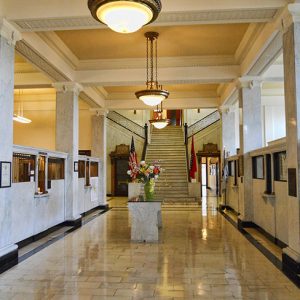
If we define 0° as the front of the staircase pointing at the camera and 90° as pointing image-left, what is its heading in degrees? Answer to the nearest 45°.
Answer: approximately 0°

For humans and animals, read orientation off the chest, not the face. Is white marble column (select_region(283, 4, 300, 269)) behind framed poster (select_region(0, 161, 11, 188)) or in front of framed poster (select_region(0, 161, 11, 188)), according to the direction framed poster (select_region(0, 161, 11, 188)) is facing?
in front

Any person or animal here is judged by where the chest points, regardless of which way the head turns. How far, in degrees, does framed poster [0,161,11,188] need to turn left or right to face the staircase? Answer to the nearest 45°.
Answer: approximately 90° to its left

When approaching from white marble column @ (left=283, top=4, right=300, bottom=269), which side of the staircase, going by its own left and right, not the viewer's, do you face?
front

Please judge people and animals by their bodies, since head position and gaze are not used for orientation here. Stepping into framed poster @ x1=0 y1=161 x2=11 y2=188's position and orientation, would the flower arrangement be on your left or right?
on your left

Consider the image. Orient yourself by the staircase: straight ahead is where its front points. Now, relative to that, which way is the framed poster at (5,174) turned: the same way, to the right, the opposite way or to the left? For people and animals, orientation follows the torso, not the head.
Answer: to the left

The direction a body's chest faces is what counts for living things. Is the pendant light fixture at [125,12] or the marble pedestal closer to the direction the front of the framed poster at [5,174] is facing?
the pendant light fixture

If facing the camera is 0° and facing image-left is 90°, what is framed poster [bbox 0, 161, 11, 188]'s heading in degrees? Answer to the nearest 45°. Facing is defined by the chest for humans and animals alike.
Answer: approximately 315°

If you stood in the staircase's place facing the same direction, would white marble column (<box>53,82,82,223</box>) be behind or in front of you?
in front

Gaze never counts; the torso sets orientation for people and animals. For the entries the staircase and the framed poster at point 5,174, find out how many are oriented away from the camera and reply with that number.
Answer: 0

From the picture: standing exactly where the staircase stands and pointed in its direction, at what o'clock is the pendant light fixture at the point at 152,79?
The pendant light fixture is roughly at 12 o'clock from the staircase.
